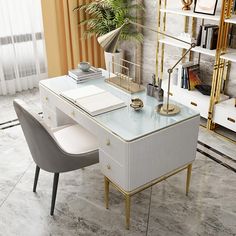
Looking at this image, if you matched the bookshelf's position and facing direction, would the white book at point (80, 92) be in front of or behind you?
in front

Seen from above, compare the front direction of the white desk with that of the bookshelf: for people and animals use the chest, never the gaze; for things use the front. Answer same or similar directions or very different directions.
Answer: same or similar directions

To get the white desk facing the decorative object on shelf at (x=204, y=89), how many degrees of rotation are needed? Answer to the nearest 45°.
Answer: approximately 180°

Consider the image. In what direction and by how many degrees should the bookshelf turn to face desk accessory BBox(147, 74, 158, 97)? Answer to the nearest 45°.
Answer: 0° — it already faces it

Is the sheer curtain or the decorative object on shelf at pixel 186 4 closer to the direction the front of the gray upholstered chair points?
the decorative object on shelf

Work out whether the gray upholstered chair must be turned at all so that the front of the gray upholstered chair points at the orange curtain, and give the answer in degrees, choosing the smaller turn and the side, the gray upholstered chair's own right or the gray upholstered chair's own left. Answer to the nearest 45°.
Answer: approximately 45° to the gray upholstered chair's own left

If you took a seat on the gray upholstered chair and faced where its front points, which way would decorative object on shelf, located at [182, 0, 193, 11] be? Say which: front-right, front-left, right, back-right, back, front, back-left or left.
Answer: front

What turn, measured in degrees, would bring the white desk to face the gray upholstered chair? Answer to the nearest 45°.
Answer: approximately 45° to its right

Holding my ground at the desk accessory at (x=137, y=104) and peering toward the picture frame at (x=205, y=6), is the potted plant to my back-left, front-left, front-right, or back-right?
front-left

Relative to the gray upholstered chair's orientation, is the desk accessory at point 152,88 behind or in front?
in front

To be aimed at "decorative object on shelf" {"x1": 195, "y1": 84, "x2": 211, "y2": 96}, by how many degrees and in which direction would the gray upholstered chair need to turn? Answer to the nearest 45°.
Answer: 0° — it already faces it

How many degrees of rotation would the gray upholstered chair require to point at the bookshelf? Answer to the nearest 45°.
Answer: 0° — it already faces it

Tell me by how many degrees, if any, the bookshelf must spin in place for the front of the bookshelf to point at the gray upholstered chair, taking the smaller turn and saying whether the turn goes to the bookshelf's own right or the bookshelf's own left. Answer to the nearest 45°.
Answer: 0° — it already faces it

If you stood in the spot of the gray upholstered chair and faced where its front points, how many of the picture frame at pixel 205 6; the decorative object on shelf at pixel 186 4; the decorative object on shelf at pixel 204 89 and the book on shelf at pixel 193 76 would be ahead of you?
4

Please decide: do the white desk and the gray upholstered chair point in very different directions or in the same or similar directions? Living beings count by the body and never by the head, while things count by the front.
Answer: very different directions

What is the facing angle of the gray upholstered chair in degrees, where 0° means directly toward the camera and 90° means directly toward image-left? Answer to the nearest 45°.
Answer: approximately 225°

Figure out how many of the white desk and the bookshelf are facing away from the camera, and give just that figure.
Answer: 0

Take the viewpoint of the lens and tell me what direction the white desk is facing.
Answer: facing the viewer and to the left of the viewer

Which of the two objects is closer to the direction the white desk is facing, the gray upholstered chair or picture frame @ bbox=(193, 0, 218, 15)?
the gray upholstered chair

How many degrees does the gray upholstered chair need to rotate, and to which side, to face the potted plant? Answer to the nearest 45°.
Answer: approximately 45° to its left
